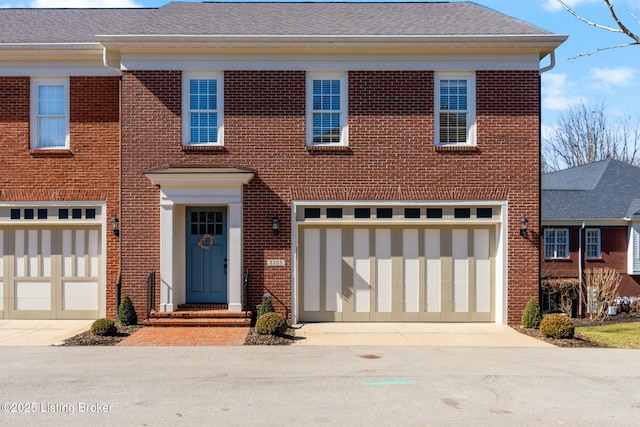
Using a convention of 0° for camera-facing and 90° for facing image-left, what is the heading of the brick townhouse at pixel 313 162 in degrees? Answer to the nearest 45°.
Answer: approximately 0°

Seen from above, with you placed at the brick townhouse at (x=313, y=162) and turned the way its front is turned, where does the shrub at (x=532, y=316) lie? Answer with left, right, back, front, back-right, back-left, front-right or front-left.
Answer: left

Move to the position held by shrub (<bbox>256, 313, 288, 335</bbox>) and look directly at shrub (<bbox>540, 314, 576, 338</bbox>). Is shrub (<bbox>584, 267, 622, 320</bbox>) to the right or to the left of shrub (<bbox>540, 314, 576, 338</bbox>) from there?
left

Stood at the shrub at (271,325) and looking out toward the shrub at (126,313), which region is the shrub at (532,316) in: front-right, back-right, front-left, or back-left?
back-right

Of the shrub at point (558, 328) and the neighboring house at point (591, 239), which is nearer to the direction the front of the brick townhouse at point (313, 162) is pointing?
the shrub

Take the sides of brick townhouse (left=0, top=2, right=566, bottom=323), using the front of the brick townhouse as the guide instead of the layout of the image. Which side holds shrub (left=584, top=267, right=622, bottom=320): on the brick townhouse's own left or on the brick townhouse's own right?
on the brick townhouse's own left
